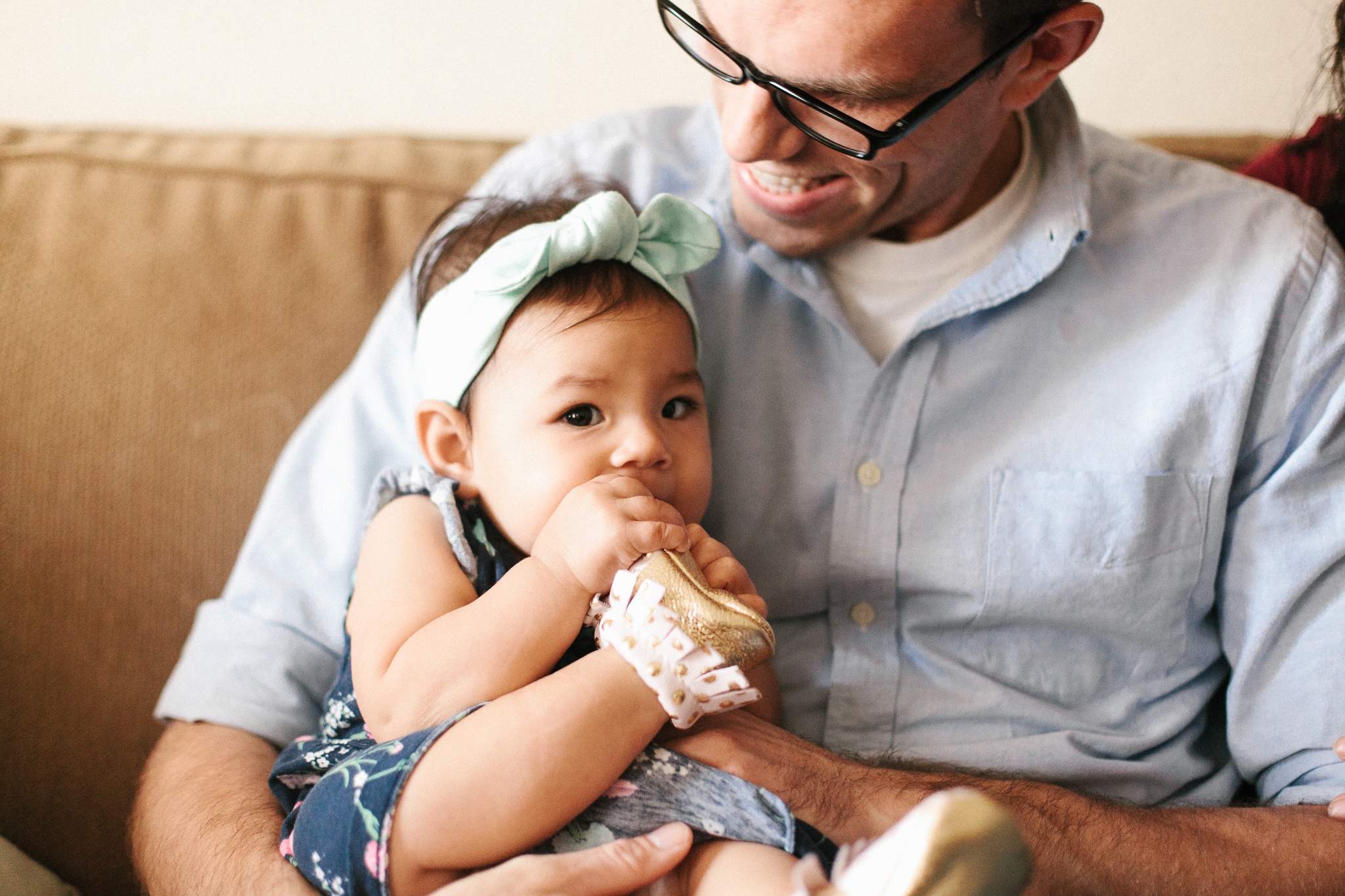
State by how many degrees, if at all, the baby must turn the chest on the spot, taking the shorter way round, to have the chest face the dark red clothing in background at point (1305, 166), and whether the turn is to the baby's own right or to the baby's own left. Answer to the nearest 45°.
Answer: approximately 90° to the baby's own left

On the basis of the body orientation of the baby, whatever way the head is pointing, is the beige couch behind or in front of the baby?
behind

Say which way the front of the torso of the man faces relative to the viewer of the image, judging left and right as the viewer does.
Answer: facing the viewer

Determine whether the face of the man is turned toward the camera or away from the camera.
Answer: toward the camera

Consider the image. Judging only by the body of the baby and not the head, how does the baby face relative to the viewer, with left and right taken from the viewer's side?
facing the viewer and to the right of the viewer
